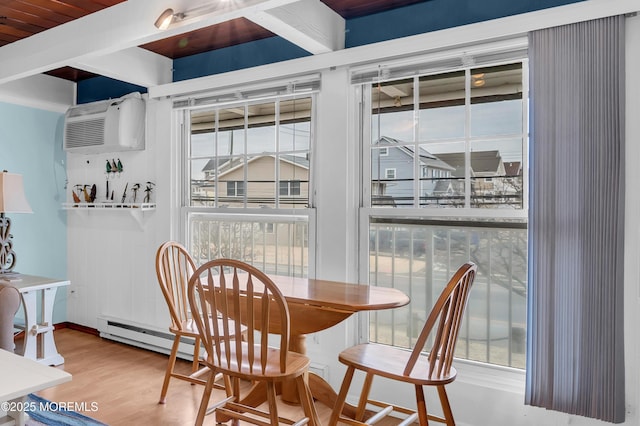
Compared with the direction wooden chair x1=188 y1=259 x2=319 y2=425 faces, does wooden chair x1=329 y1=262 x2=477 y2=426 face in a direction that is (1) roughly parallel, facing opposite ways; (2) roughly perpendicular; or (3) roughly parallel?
roughly perpendicular

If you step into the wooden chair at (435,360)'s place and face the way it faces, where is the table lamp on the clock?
The table lamp is roughly at 11 o'clock from the wooden chair.

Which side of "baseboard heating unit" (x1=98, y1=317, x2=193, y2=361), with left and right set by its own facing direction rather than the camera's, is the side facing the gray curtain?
left

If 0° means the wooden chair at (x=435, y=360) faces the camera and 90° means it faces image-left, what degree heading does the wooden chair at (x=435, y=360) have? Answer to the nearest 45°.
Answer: approximately 135°

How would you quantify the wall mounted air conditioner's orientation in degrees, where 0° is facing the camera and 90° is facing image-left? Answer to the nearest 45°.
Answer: approximately 45°

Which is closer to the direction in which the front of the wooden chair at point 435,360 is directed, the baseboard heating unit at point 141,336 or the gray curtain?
the baseboard heating unit

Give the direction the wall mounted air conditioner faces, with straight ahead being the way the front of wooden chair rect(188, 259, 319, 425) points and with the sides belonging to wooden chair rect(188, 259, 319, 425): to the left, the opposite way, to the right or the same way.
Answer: the opposite way

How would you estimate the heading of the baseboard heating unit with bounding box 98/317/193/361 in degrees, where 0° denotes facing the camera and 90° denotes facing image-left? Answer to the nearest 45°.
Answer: approximately 45°

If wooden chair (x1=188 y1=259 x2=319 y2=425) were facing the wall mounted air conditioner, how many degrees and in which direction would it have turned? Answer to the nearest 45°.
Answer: approximately 90° to its left
